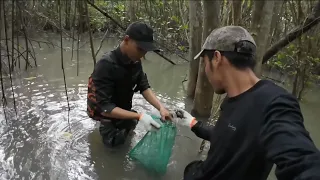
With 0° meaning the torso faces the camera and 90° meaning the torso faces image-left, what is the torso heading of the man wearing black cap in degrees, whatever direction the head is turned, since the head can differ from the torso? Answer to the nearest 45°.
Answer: approximately 315°

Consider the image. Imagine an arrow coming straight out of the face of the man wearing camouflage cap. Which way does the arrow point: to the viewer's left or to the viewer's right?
to the viewer's left

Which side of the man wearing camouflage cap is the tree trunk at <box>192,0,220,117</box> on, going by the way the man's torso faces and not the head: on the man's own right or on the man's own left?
on the man's own right

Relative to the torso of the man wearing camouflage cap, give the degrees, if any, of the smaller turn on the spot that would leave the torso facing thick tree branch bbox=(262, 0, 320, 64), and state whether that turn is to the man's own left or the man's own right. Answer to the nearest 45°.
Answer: approximately 135° to the man's own right

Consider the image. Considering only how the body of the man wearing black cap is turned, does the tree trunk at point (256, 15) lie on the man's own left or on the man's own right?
on the man's own left

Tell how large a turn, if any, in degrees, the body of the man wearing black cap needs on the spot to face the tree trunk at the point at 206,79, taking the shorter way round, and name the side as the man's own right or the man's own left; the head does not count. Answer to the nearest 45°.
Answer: approximately 90° to the man's own left
